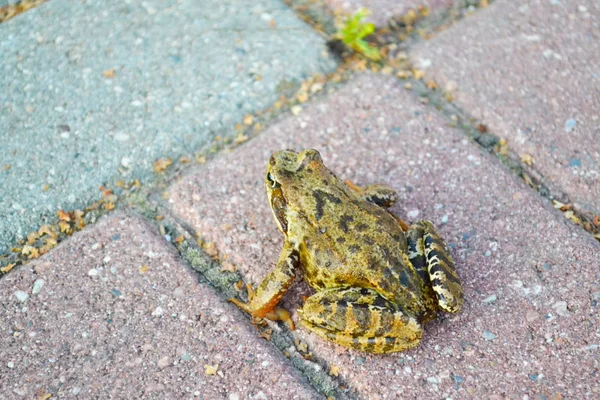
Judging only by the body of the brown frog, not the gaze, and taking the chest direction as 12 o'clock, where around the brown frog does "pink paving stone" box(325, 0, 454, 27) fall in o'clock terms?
The pink paving stone is roughly at 2 o'clock from the brown frog.

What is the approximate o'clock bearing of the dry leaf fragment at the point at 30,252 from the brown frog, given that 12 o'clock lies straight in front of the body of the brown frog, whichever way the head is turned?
The dry leaf fragment is roughly at 11 o'clock from the brown frog.

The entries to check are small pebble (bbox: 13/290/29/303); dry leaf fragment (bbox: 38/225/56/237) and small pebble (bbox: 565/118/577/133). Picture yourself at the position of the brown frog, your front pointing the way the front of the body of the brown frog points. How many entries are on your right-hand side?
1

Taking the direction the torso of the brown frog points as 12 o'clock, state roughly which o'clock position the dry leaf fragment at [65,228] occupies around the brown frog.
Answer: The dry leaf fragment is roughly at 11 o'clock from the brown frog.

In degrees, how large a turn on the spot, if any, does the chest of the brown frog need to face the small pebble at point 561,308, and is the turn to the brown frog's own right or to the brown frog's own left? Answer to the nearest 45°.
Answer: approximately 135° to the brown frog's own right

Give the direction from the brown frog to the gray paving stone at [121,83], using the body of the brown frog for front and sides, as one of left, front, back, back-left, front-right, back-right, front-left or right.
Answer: front

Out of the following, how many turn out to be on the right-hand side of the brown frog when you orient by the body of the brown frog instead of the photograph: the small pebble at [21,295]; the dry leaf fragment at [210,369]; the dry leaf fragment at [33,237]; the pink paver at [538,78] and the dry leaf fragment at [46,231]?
1

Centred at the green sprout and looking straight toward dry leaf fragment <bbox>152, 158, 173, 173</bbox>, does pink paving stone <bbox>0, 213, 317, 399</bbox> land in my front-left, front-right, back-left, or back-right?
front-left

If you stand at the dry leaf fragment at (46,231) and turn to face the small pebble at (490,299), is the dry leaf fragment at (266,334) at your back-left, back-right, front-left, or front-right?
front-right

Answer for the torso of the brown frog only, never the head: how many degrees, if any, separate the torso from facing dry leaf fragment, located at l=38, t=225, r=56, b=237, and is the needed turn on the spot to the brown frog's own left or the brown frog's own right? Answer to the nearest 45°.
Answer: approximately 45° to the brown frog's own left

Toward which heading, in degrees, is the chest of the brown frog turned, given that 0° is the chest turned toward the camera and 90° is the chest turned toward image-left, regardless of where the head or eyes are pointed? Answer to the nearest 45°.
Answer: approximately 135°
